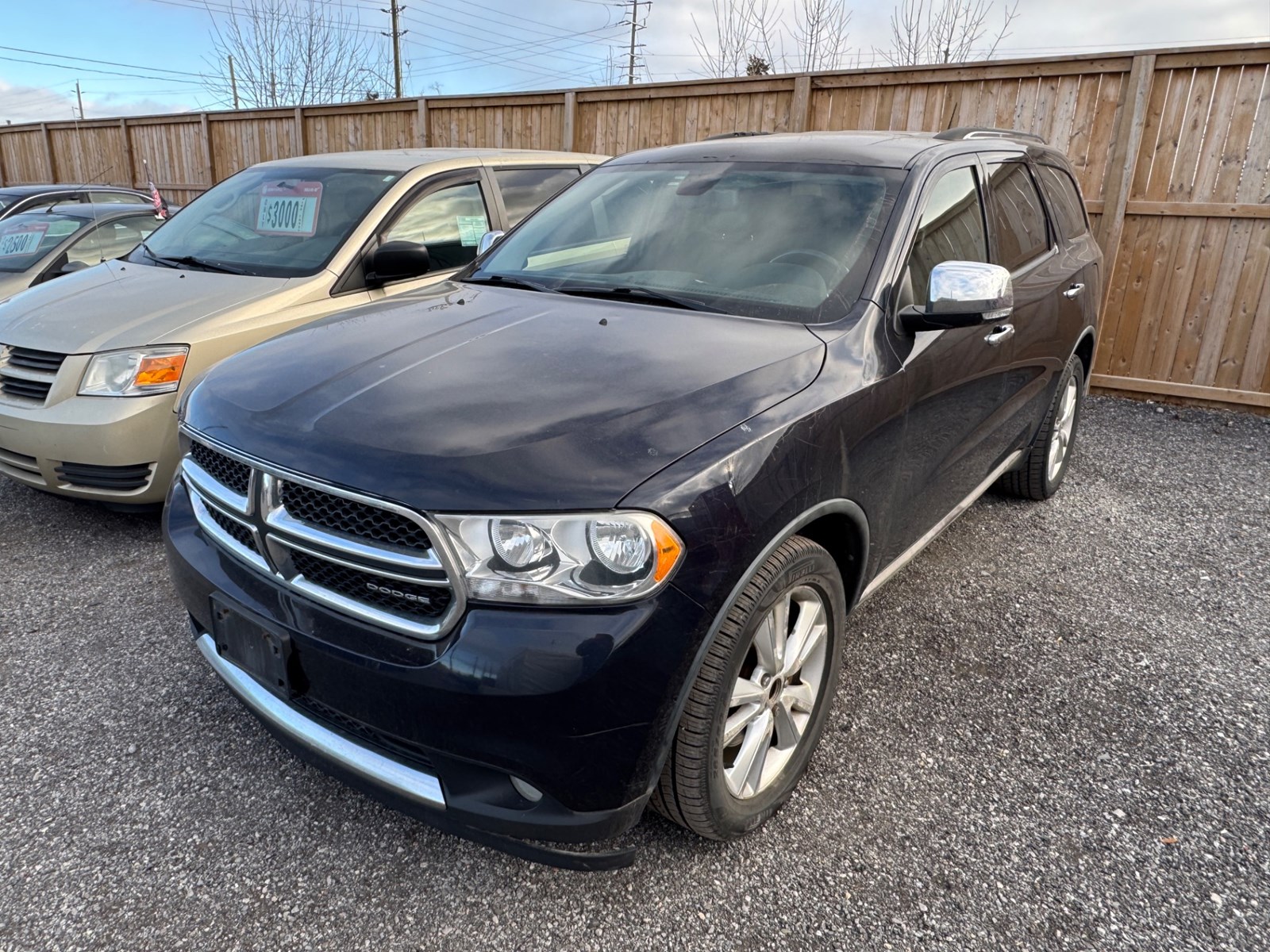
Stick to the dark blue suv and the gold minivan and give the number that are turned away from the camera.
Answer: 0

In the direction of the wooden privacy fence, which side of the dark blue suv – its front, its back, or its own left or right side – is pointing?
back

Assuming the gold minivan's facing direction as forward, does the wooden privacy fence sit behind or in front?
behind

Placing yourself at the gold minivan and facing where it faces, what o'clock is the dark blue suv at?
The dark blue suv is roughly at 10 o'clock from the gold minivan.

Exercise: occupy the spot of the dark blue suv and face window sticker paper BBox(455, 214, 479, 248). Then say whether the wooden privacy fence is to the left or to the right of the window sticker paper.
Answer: right

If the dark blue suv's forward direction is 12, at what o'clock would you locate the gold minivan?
The gold minivan is roughly at 3 o'clock from the dark blue suv.

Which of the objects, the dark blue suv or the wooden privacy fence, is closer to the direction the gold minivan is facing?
the dark blue suv

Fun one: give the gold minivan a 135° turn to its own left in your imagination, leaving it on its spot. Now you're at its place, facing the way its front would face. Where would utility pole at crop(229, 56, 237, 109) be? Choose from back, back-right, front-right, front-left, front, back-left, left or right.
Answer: left

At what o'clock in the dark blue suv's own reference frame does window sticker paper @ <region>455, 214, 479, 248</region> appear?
The window sticker paper is roughly at 4 o'clock from the dark blue suv.

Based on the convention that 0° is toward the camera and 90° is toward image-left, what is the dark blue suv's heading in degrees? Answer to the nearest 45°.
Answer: approximately 45°
